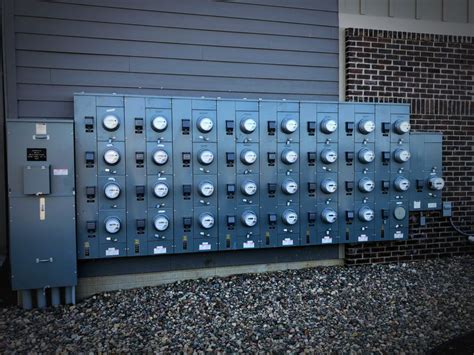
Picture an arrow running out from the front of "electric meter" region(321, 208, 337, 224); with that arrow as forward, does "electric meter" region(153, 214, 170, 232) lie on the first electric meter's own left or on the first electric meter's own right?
on the first electric meter's own right

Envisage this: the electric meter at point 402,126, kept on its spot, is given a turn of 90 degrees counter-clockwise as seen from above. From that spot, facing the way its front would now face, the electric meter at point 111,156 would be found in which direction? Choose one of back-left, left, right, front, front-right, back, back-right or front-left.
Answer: back

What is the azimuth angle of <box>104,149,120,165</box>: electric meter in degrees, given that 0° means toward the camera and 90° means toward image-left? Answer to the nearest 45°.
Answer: approximately 0°

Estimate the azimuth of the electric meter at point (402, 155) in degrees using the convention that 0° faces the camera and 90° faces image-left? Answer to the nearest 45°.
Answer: approximately 315°

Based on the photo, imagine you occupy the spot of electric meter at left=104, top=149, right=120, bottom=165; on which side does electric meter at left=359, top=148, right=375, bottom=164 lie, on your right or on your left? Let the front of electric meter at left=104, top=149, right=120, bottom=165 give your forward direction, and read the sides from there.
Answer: on your left

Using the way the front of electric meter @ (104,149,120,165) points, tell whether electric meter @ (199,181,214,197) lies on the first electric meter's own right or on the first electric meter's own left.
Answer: on the first electric meter's own left

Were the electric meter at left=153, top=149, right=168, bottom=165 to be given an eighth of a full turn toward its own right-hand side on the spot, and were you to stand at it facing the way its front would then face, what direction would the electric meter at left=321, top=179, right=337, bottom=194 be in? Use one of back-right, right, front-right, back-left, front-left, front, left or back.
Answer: back-left

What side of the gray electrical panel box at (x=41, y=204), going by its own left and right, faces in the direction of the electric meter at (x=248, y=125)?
left

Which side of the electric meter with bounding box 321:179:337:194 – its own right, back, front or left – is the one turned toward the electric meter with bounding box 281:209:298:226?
right

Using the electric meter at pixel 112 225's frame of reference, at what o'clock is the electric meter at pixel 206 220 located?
the electric meter at pixel 206 220 is roughly at 9 o'clock from the electric meter at pixel 112 225.

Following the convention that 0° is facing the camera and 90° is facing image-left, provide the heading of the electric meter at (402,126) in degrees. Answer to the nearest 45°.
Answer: approximately 315°

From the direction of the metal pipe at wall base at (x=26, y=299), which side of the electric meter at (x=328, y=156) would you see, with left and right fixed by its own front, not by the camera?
right
